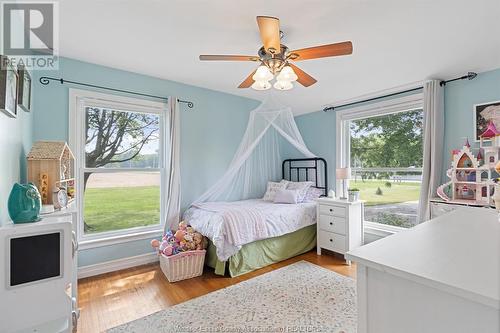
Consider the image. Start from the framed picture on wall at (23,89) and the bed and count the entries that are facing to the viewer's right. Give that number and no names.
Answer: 1

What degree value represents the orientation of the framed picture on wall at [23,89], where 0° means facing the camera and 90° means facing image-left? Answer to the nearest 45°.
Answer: approximately 270°

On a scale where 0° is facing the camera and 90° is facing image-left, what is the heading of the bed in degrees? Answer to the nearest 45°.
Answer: approximately 45°

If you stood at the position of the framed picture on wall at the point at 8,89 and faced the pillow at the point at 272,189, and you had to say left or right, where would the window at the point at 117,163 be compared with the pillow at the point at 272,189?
left

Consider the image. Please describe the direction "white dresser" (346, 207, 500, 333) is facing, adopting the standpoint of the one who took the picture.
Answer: facing away from the viewer and to the left of the viewer

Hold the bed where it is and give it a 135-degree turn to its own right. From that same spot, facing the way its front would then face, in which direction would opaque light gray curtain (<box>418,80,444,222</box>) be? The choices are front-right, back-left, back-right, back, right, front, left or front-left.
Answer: right
